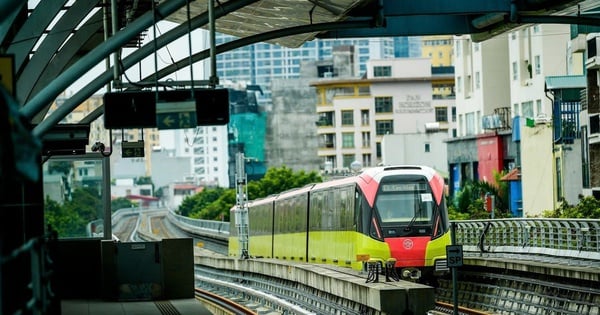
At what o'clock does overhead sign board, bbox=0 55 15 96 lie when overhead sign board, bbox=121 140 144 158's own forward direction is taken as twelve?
overhead sign board, bbox=0 55 15 96 is roughly at 12 o'clock from overhead sign board, bbox=121 140 144 158.

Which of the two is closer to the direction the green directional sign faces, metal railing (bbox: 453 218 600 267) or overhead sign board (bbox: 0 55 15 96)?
the overhead sign board

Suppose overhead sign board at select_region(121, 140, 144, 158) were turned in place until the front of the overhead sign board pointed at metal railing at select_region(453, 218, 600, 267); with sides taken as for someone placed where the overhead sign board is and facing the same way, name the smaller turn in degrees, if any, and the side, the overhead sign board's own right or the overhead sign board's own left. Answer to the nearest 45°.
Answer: approximately 90° to the overhead sign board's own left

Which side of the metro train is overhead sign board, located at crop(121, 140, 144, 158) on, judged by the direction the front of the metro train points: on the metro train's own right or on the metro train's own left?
on the metro train's own right

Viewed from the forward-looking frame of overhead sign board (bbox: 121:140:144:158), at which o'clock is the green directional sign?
The green directional sign is roughly at 12 o'clock from the overhead sign board.

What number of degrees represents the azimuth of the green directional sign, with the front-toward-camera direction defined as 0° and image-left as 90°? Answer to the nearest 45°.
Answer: approximately 0°

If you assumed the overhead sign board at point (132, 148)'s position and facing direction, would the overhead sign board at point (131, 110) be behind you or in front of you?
in front
